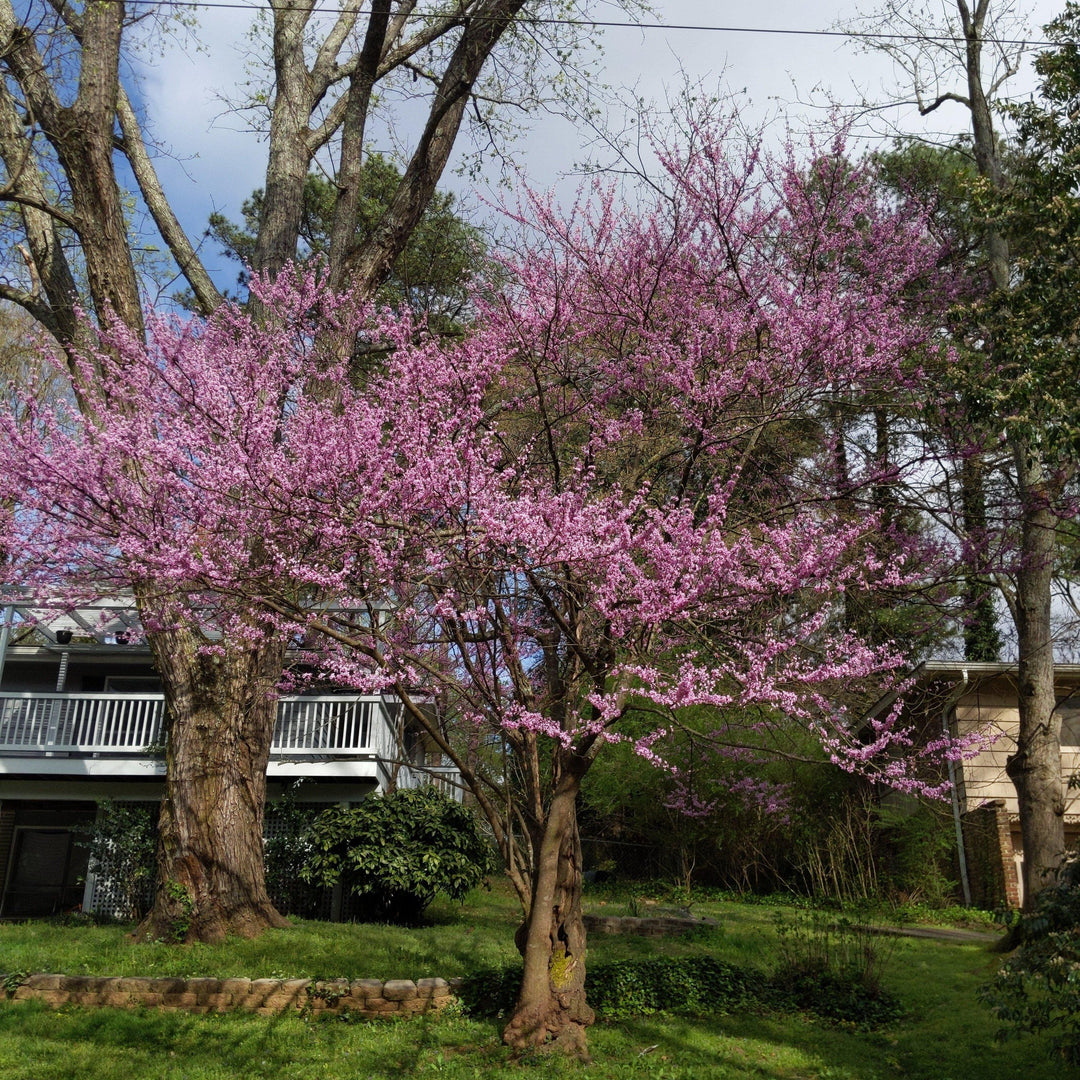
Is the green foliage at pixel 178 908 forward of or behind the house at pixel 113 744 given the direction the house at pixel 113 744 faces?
forward

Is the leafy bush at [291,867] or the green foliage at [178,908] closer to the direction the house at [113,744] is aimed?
the green foliage

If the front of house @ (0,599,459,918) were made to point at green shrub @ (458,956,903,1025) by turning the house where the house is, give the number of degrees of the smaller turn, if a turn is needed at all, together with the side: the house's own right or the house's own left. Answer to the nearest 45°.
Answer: approximately 45° to the house's own left

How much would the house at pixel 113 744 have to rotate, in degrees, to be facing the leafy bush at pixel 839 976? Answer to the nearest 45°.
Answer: approximately 45° to its left

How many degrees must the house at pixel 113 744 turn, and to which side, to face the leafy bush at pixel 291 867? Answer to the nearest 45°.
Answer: approximately 45° to its left

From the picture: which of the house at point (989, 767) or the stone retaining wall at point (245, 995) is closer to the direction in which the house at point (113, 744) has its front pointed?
the stone retaining wall

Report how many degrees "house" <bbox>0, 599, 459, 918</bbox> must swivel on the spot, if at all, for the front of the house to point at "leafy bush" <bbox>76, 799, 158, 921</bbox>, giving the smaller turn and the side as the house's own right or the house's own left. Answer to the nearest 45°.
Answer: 0° — it already faces it

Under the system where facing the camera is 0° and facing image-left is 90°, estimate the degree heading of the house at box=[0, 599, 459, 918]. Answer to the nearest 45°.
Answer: approximately 0°
